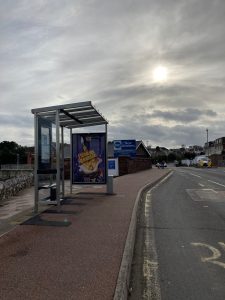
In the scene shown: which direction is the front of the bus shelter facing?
to the viewer's right
